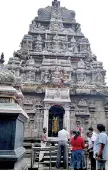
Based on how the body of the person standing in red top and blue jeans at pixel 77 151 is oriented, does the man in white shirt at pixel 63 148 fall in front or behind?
in front

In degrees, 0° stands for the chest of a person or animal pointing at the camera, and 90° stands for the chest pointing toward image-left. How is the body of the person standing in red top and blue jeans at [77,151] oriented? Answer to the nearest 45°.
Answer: approximately 180°

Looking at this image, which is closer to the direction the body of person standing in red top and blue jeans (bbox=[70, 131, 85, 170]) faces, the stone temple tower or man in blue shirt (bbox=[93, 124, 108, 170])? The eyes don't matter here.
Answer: the stone temple tower

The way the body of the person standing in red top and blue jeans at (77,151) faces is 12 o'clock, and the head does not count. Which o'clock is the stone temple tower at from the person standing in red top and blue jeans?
The stone temple tower is roughly at 12 o'clock from the person standing in red top and blue jeans.

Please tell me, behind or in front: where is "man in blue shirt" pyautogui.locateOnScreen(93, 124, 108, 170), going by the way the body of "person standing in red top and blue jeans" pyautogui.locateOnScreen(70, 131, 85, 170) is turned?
behind
